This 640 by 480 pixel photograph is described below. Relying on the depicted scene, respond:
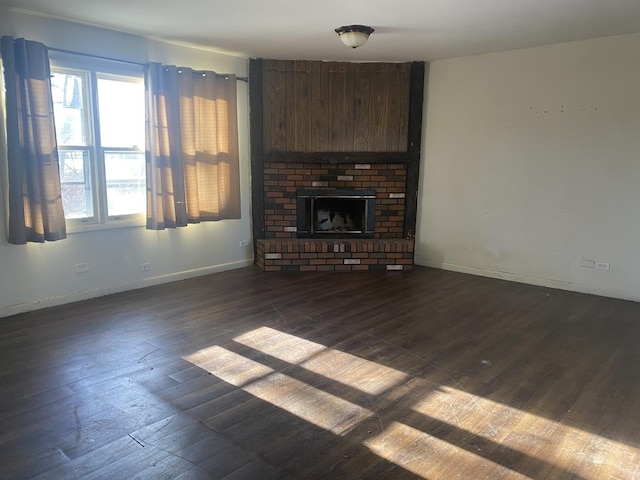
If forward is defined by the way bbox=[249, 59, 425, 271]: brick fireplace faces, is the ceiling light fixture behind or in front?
in front

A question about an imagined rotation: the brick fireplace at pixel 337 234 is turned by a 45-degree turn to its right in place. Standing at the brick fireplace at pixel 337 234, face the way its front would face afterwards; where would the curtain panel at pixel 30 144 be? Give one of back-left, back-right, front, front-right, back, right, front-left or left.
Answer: front

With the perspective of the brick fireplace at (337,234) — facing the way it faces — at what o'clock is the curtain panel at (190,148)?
The curtain panel is roughly at 2 o'clock from the brick fireplace.

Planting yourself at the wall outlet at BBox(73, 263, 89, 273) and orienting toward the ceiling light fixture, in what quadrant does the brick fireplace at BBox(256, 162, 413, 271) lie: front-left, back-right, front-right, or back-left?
front-left

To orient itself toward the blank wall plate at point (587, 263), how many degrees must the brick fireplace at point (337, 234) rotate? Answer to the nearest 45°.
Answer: approximately 90° to its left

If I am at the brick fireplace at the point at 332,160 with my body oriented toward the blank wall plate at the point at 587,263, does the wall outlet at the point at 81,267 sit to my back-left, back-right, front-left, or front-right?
back-right

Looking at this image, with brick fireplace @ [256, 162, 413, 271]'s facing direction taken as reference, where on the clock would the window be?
The window is roughly at 2 o'clock from the brick fireplace.

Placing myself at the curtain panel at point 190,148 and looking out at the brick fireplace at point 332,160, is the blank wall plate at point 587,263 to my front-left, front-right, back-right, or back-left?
front-right

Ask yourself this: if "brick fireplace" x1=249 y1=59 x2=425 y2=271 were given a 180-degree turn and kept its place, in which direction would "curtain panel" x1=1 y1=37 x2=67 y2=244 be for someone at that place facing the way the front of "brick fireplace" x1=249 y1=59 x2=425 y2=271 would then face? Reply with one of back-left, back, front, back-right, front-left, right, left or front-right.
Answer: back-left

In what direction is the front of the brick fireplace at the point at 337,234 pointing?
toward the camera

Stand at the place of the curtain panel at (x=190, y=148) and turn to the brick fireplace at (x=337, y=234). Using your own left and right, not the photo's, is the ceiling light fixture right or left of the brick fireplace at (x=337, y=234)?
right

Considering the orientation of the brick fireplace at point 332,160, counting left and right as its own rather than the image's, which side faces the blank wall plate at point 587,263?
left
